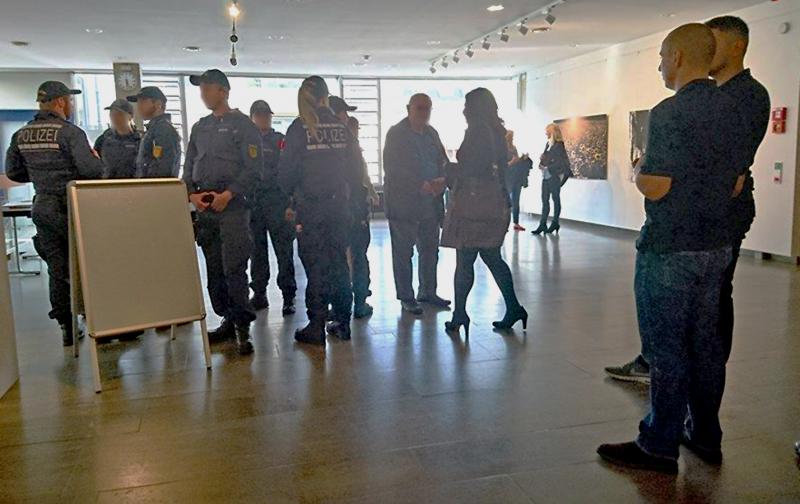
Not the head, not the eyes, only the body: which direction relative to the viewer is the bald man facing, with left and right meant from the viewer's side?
facing away from the viewer and to the left of the viewer

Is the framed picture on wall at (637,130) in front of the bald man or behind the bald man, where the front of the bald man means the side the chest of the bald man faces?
in front

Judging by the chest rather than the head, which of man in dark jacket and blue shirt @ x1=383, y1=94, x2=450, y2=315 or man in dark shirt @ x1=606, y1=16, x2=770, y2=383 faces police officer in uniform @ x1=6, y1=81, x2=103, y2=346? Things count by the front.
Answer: man in dark shirt @ x1=606, y1=16, x2=770, y2=383

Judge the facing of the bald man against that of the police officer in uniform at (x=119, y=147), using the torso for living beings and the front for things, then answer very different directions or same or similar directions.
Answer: very different directions

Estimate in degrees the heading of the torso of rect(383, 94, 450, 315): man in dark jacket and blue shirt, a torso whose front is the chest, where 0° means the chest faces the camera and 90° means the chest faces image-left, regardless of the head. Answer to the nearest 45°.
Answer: approximately 315°

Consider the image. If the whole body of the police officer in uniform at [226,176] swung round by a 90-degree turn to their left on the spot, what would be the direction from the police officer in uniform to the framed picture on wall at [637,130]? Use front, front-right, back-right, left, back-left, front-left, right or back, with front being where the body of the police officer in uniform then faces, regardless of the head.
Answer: left

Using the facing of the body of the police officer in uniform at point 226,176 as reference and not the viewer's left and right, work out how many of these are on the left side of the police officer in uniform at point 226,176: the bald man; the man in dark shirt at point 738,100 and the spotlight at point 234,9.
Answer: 2

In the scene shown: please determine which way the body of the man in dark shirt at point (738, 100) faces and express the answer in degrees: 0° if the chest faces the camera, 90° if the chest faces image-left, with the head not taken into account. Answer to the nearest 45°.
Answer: approximately 90°

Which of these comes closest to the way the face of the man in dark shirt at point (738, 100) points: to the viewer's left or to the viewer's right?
to the viewer's left

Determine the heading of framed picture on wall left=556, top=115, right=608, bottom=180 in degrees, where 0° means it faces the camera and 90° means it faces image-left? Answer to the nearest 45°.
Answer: approximately 45°

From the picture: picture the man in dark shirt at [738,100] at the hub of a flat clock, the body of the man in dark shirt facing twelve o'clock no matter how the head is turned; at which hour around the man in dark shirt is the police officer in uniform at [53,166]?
The police officer in uniform is roughly at 12 o'clock from the man in dark shirt.

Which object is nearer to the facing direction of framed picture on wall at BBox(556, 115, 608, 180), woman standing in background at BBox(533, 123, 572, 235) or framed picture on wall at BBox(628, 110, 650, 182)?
the woman standing in background

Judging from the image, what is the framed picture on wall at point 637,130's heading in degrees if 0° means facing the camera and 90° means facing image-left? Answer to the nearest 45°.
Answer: approximately 45°

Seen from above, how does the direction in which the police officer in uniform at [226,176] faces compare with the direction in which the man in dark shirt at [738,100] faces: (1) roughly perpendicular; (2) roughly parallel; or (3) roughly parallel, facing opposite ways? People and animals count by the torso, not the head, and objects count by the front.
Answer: roughly perpendicular
